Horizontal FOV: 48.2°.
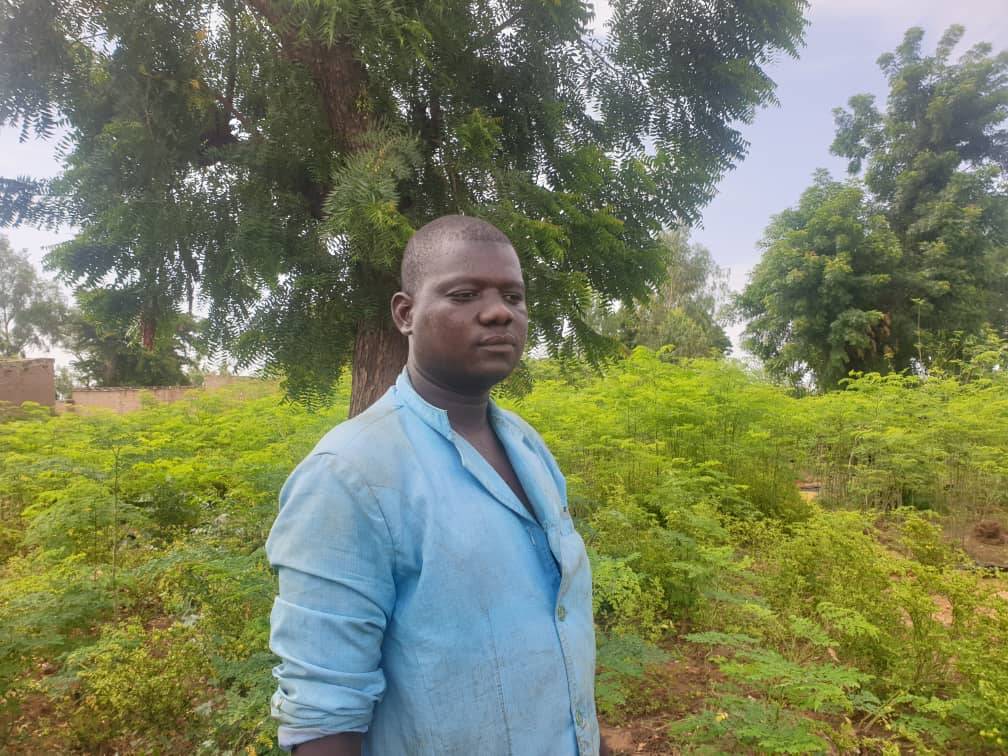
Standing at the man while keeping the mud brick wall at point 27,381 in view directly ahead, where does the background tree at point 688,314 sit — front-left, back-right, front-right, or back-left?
front-right

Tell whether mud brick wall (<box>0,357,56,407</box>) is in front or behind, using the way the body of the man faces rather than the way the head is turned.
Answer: behind

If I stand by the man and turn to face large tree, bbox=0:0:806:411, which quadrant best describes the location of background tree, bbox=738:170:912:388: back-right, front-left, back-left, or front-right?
front-right

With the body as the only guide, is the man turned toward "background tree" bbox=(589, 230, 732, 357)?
no

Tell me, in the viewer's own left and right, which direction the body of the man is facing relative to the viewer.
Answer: facing the viewer and to the right of the viewer

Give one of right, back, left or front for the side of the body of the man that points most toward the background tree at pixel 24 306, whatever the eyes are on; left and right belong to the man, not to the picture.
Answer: back

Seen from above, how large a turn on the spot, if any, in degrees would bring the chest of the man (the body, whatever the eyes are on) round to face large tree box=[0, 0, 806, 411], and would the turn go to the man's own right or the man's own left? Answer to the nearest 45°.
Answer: approximately 135° to the man's own left

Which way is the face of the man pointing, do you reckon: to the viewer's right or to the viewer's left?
to the viewer's right

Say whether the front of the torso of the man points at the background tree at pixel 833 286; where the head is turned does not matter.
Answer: no
